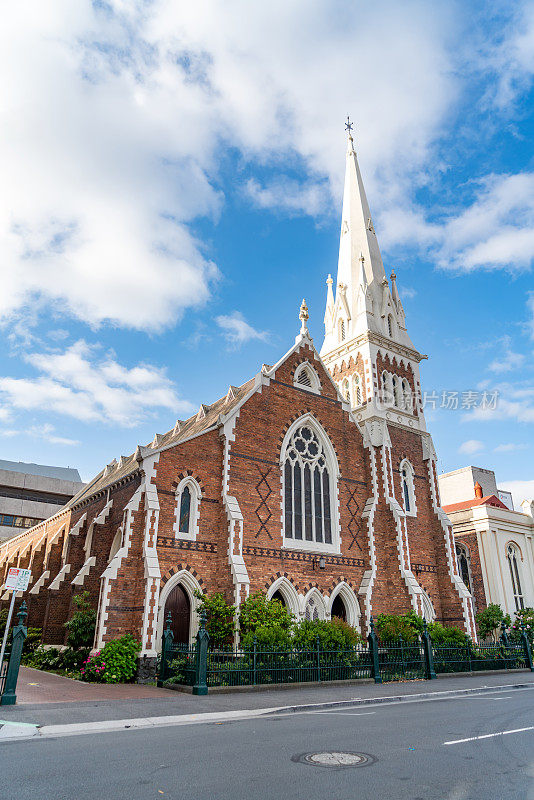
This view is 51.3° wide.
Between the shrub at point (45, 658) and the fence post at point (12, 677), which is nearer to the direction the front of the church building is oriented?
the fence post

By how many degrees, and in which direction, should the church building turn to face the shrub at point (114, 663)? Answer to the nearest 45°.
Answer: approximately 90° to its right

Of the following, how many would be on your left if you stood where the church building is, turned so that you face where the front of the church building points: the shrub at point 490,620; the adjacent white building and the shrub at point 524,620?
3

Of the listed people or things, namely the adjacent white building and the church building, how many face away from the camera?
0

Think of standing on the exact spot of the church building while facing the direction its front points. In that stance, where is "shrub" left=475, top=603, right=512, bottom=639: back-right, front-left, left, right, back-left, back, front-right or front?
left

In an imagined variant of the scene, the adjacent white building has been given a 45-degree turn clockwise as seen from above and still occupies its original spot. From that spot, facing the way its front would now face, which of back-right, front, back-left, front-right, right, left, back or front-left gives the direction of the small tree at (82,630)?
front-right

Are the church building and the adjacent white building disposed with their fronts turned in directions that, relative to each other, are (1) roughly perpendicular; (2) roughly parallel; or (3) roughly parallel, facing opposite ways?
roughly parallel

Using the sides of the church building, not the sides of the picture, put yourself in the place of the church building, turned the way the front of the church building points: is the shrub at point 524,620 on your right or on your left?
on your left

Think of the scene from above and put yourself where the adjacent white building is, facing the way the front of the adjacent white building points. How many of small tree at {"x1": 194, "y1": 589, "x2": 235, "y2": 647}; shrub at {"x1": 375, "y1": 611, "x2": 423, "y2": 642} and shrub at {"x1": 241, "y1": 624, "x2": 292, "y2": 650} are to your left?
0

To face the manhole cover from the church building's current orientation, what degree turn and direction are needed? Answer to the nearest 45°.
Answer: approximately 45° to its right

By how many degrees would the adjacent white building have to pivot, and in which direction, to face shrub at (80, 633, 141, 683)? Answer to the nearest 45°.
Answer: approximately 90° to its right

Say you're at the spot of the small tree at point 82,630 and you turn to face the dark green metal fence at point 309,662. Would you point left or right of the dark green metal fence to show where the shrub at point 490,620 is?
left

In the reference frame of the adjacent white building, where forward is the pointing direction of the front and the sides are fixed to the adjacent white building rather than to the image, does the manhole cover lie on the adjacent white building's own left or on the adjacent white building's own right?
on the adjacent white building's own right

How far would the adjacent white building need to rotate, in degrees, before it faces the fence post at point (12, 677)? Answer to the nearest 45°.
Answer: approximately 45° to its right

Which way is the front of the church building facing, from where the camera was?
facing the viewer and to the right of the viewer

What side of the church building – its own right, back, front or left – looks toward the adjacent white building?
left
